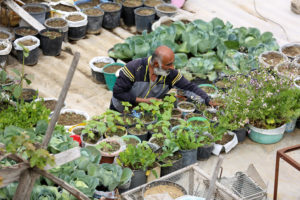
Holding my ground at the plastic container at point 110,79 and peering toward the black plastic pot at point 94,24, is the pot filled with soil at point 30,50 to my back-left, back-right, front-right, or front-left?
front-left

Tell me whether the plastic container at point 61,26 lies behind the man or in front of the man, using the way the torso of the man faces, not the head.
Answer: behind

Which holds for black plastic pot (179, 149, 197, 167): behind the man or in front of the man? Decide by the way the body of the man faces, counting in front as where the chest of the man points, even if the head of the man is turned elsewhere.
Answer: in front

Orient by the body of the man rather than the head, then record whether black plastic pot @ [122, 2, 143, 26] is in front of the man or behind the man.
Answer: behind

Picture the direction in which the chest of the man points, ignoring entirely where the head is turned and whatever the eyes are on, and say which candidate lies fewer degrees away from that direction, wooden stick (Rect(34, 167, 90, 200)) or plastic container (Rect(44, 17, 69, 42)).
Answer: the wooden stick

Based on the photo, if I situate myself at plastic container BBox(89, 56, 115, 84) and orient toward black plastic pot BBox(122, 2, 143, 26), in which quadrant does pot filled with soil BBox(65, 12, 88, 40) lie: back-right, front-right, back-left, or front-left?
front-left

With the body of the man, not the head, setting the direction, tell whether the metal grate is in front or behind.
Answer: in front

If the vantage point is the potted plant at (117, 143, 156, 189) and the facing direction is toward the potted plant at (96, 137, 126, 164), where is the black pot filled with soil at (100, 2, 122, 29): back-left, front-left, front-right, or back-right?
front-right
